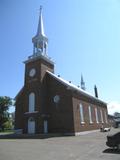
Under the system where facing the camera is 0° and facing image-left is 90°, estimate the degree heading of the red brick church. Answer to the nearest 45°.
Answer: approximately 45°

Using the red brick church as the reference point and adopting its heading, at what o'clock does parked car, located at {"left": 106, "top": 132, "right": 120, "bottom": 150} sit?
The parked car is roughly at 10 o'clock from the red brick church.
